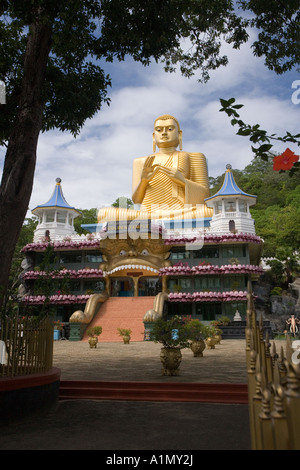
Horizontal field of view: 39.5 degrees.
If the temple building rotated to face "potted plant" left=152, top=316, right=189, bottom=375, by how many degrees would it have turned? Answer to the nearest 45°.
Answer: approximately 45° to its left

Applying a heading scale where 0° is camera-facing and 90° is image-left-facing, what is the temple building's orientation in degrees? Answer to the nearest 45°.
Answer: approximately 45°
